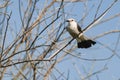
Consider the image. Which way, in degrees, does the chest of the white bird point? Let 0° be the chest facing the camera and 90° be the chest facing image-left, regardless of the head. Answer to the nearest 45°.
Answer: approximately 45°
